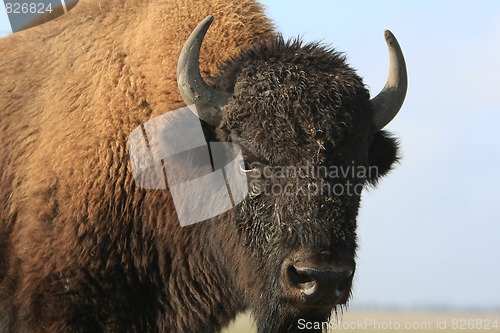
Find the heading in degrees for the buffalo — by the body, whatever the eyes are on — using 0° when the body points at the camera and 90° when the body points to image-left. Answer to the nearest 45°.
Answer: approximately 315°
